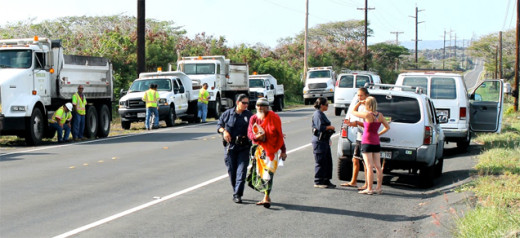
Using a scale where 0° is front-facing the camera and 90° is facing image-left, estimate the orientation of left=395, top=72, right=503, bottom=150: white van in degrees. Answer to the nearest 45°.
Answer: approximately 180°

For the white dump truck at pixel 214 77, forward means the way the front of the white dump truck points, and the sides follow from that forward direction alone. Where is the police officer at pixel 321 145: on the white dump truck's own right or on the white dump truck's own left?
on the white dump truck's own left

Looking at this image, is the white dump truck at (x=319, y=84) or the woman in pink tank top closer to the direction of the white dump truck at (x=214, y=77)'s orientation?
the woman in pink tank top

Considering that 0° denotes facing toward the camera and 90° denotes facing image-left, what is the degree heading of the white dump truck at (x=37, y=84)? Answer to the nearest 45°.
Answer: approximately 45°

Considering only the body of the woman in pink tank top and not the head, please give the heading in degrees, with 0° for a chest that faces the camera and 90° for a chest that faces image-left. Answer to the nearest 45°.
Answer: approximately 135°

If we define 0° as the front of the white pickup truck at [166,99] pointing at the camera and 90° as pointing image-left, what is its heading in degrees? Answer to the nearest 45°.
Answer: approximately 45°

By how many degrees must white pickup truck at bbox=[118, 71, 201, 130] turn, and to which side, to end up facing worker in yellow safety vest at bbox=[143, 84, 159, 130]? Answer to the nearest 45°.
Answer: approximately 45° to its left

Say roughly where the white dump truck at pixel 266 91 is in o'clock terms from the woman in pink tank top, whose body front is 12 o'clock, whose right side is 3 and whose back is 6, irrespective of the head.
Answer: The white dump truck is roughly at 1 o'clock from the woman in pink tank top.

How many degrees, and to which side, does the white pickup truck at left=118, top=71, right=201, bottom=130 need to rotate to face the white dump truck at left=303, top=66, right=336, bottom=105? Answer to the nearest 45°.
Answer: approximately 180°

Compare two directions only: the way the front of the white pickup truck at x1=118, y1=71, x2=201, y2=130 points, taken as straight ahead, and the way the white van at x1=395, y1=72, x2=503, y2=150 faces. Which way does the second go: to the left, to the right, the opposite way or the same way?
the opposite way

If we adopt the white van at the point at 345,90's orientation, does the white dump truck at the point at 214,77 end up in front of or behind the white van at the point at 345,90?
behind
